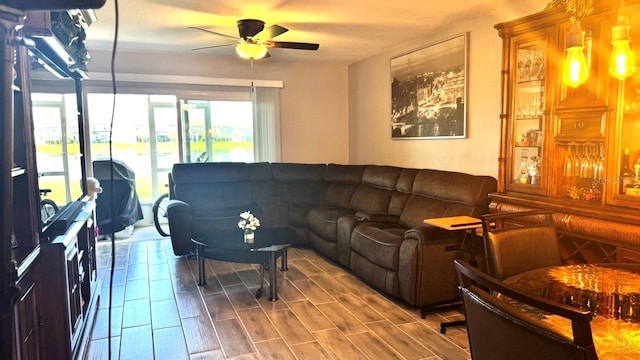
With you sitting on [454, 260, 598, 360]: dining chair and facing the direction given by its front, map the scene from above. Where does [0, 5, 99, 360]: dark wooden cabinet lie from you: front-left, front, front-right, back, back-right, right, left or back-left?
back-left

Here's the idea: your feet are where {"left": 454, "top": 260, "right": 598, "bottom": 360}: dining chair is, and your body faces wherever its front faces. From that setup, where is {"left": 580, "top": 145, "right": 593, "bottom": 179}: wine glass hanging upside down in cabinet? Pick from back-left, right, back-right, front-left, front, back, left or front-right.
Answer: front-left

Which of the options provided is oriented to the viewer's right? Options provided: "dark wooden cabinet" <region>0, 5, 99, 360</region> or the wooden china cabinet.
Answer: the dark wooden cabinet

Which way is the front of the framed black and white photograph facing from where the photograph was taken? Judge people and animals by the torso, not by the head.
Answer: facing the viewer and to the left of the viewer

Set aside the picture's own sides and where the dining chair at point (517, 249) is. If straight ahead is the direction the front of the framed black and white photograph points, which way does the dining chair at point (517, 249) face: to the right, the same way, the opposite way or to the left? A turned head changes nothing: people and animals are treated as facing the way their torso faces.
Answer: to the left

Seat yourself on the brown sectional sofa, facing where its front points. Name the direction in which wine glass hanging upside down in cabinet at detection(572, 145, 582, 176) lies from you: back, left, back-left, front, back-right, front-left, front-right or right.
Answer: left

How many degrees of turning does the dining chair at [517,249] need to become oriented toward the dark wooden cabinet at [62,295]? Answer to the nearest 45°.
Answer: approximately 135° to its right

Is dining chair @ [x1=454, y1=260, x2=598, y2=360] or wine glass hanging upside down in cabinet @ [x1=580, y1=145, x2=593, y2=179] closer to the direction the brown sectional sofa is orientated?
the dining chair

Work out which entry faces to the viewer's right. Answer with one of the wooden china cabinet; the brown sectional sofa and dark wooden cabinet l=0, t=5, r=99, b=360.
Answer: the dark wooden cabinet

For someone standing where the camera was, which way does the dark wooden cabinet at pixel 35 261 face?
facing to the right of the viewer

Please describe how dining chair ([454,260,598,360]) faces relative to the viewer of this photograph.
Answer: facing away from the viewer and to the right of the viewer

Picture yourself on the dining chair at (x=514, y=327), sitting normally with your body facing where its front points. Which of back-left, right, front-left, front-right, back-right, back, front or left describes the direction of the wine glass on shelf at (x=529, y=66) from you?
front-left

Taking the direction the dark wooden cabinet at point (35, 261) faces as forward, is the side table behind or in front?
in front
